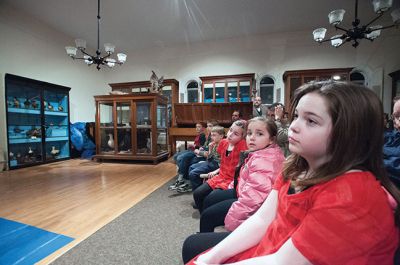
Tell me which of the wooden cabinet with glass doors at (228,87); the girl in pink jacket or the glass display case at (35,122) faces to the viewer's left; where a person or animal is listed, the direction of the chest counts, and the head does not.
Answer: the girl in pink jacket

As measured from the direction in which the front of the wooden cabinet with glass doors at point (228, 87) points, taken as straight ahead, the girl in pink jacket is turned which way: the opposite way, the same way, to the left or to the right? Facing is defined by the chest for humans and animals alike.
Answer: to the right

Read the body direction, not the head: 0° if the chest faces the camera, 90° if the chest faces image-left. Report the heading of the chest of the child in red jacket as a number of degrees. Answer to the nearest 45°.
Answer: approximately 45°

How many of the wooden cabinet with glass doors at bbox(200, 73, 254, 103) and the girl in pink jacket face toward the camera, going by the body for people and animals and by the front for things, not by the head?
1

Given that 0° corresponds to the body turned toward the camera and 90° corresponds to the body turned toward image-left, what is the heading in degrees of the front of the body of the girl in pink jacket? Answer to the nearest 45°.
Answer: approximately 90°

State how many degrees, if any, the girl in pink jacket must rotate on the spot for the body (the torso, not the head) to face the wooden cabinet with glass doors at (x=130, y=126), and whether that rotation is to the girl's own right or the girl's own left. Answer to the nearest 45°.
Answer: approximately 45° to the girl's own right

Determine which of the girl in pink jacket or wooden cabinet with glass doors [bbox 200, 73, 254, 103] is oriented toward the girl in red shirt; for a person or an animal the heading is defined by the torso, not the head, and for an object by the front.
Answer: the wooden cabinet with glass doors

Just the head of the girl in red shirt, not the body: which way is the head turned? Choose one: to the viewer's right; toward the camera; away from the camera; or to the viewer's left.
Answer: to the viewer's left

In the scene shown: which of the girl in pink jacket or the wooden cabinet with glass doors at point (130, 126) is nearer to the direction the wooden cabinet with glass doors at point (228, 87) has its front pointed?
the girl in pink jacket

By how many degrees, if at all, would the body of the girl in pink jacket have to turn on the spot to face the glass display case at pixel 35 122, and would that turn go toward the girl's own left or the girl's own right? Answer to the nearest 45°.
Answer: approximately 45° to the girl's own right
